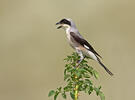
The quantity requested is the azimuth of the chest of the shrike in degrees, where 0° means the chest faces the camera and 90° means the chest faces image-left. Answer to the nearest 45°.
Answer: approximately 90°
